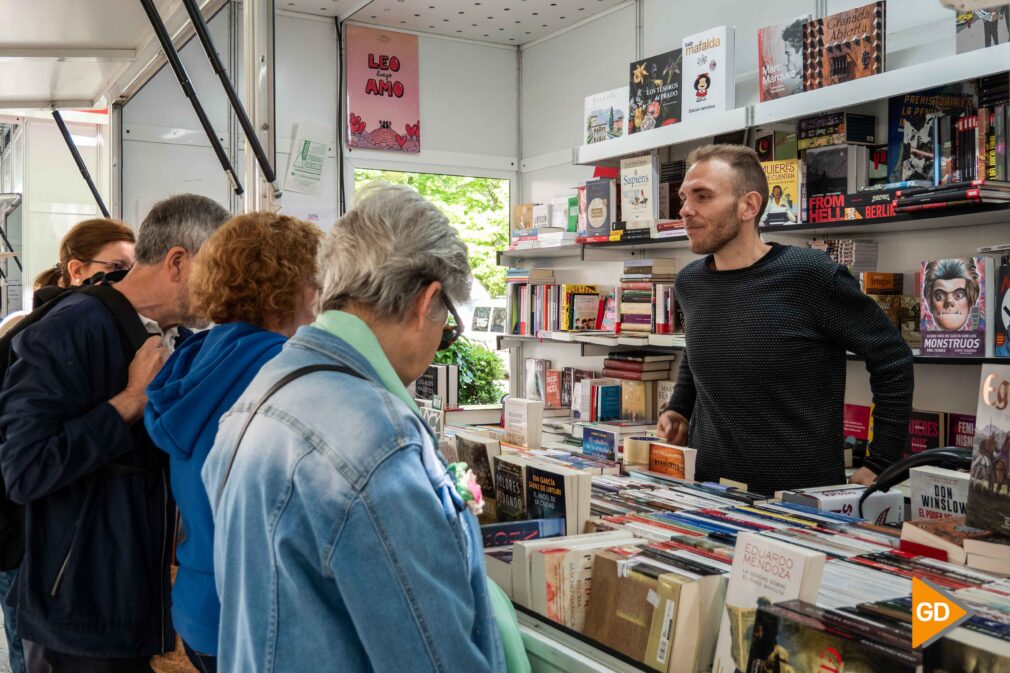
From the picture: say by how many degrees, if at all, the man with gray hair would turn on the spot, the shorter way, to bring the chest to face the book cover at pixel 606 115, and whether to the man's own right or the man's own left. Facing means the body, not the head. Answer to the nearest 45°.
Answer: approximately 45° to the man's own left

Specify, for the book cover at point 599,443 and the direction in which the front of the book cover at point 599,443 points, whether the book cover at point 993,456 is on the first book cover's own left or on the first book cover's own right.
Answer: on the first book cover's own left

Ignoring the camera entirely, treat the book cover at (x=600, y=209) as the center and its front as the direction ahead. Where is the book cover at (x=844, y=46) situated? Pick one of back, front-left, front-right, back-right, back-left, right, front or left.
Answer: left

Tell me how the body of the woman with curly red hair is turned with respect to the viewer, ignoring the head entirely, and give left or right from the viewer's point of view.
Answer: facing away from the viewer and to the right of the viewer

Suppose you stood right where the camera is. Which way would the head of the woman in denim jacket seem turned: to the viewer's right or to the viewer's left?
to the viewer's right

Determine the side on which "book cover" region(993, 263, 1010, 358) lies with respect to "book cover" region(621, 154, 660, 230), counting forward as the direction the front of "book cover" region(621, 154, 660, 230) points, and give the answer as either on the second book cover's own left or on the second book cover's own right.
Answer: on the second book cover's own left

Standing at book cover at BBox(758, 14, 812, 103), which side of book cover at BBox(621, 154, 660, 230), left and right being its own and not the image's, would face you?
left

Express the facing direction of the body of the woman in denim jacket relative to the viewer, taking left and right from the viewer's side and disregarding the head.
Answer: facing away from the viewer and to the right of the viewer

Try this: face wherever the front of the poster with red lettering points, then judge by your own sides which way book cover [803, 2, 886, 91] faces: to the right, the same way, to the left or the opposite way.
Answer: to the right
